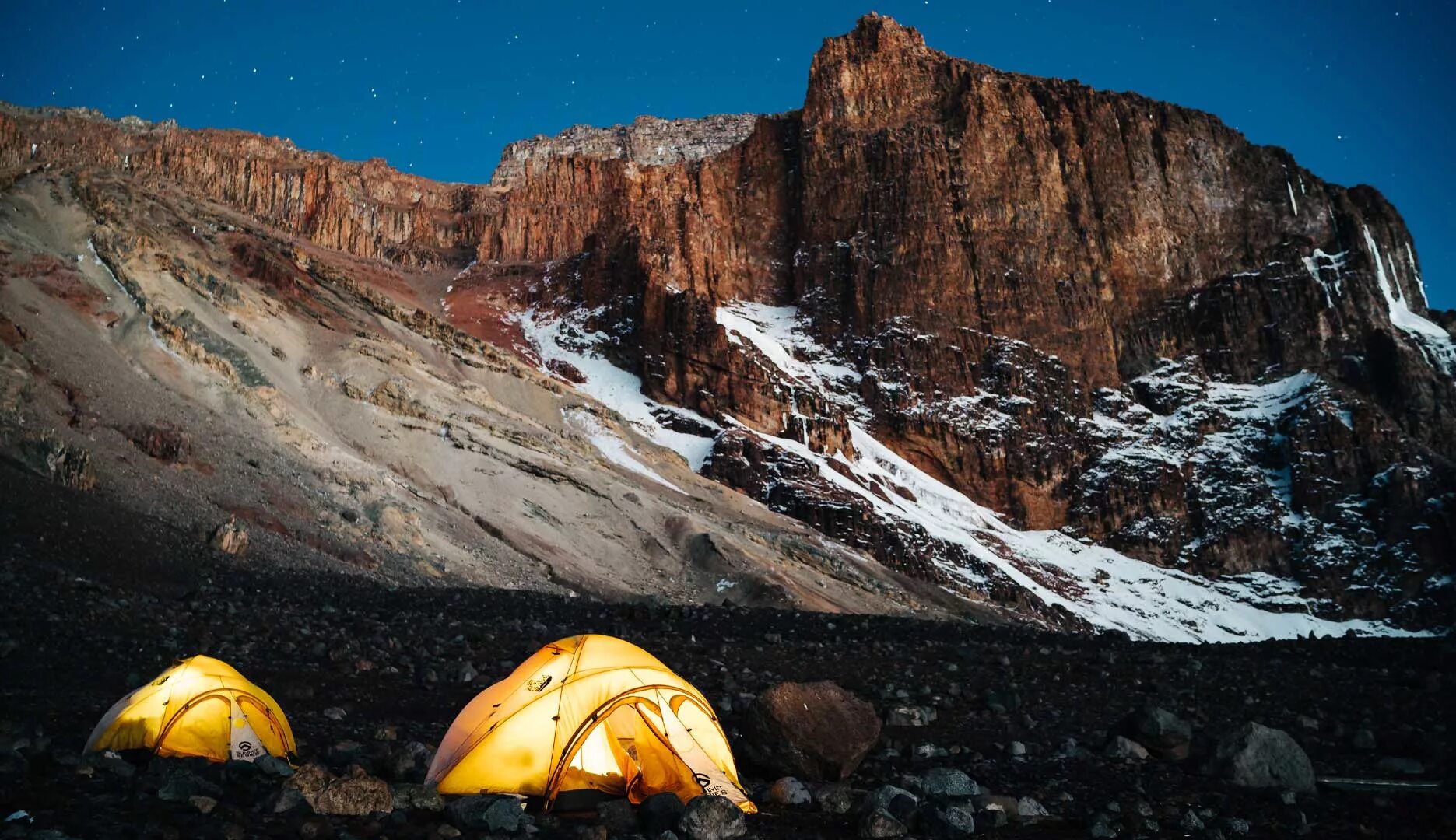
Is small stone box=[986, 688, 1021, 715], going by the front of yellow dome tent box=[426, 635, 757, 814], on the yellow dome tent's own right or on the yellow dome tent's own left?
on the yellow dome tent's own left

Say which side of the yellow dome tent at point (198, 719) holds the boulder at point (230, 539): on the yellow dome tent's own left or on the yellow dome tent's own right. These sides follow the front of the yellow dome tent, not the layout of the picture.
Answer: on the yellow dome tent's own left

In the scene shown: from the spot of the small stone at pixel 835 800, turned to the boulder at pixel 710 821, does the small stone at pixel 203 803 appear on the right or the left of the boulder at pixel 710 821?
right

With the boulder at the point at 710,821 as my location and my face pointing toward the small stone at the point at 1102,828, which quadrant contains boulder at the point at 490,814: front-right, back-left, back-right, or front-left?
back-left

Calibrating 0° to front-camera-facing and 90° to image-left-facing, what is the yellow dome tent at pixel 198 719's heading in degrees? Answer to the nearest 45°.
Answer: approximately 315°

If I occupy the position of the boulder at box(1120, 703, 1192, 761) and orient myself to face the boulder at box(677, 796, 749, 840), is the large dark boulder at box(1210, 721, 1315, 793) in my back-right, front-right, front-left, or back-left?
front-left

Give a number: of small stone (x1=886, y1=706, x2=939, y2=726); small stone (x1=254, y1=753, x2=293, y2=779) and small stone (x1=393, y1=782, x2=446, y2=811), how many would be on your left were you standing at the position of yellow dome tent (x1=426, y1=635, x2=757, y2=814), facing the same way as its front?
1

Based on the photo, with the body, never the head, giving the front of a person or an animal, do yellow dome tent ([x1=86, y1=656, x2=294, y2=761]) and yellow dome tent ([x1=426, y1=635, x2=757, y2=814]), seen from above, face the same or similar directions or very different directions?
same or similar directions

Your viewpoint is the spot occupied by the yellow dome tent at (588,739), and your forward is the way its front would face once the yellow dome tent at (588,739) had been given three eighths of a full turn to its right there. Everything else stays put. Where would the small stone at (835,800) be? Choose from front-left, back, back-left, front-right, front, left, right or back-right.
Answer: back

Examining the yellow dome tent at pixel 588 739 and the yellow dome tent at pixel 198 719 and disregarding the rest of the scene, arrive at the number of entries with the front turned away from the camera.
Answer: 0

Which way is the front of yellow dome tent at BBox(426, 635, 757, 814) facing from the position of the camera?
facing the viewer and to the right of the viewer

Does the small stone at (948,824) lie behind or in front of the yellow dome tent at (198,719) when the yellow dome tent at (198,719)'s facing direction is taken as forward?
in front

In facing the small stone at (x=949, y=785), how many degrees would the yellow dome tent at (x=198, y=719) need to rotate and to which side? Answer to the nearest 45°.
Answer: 0° — it already faces it
